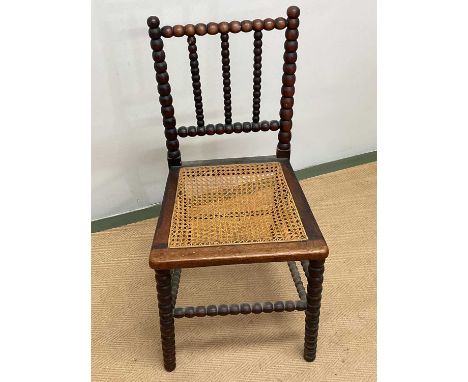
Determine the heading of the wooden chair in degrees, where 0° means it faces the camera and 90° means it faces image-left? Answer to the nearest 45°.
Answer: approximately 0°
